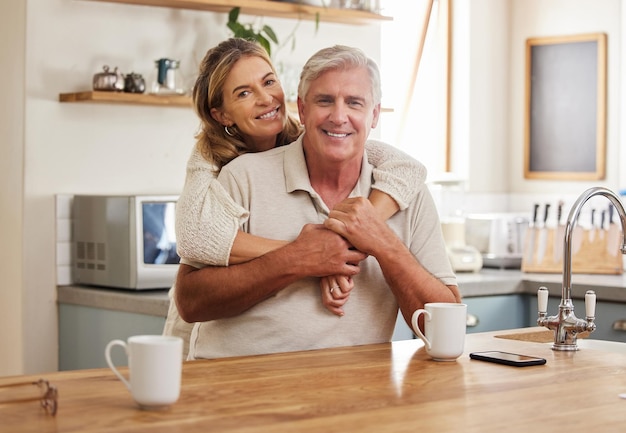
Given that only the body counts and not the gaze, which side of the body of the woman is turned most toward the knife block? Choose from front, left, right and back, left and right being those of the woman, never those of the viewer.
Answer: left

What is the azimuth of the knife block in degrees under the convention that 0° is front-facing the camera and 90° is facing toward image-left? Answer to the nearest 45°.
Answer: approximately 0°

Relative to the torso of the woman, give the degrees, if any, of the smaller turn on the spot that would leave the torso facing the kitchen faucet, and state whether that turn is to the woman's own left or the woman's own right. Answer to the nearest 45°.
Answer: approximately 45° to the woman's own left

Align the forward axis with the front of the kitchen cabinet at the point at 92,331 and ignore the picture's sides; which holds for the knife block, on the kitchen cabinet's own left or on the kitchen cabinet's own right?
on the kitchen cabinet's own left

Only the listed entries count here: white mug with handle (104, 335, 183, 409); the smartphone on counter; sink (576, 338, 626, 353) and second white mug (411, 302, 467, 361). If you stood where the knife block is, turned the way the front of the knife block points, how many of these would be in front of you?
4

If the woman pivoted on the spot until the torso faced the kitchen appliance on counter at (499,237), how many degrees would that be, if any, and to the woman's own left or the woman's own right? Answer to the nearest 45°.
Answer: approximately 90° to the woman's own left

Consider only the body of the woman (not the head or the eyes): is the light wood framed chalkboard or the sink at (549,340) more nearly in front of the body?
the sink

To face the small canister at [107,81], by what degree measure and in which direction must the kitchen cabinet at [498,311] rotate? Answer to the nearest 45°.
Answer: approximately 45° to its right

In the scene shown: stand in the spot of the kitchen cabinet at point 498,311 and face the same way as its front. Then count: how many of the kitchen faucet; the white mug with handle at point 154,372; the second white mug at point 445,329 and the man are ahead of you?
4

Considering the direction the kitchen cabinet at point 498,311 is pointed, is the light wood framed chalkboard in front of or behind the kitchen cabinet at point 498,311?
behind

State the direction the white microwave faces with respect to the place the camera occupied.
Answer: facing the viewer and to the right of the viewer

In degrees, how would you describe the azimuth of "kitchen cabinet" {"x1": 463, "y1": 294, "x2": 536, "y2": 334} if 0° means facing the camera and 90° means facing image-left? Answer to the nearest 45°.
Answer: approximately 0°

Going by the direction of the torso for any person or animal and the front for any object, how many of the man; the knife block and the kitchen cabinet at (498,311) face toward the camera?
3
